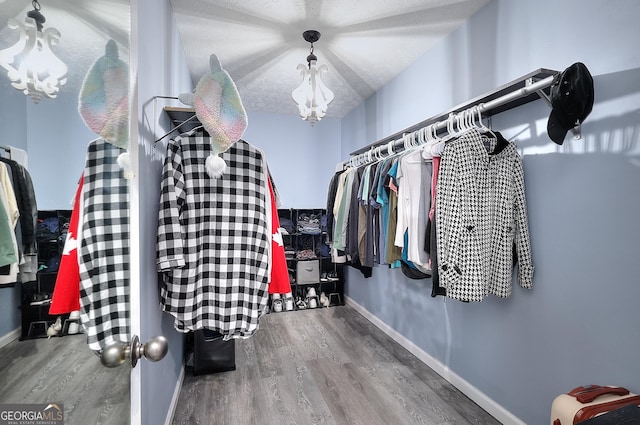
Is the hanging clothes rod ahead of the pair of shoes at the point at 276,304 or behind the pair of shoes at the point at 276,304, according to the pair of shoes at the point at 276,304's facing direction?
ahead

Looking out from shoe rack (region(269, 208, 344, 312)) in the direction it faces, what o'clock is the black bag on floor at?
The black bag on floor is roughly at 1 o'clock from the shoe rack.

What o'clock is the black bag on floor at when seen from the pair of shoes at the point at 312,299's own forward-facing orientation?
The black bag on floor is roughly at 1 o'clock from the pair of shoes.

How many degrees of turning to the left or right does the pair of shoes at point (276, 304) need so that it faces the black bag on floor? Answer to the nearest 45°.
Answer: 0° — it already faces it

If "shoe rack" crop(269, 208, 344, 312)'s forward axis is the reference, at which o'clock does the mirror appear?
The mirror is roughly at 12 o'clock from the shoe rack.
